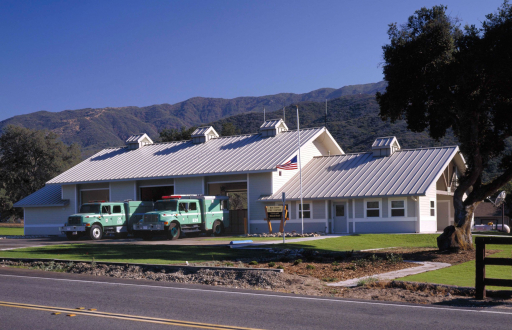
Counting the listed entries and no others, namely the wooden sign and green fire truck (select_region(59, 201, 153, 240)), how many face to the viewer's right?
0

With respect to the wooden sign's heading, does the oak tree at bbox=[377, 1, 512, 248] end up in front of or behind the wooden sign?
in front

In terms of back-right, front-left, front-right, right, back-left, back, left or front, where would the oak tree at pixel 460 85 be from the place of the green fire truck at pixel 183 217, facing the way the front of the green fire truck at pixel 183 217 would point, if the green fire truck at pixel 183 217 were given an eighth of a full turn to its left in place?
front-left

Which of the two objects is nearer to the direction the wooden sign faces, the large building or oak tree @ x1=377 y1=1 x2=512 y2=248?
the oak tree

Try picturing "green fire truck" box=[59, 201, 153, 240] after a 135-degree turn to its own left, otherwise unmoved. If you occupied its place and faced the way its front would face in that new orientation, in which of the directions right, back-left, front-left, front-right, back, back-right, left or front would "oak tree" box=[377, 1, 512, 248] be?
front-right

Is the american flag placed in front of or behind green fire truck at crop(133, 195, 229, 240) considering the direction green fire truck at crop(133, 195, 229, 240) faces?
behind

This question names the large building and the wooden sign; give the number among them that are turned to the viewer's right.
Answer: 0

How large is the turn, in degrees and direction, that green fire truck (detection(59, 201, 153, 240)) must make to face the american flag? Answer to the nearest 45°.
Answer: approximately 135° to its left
